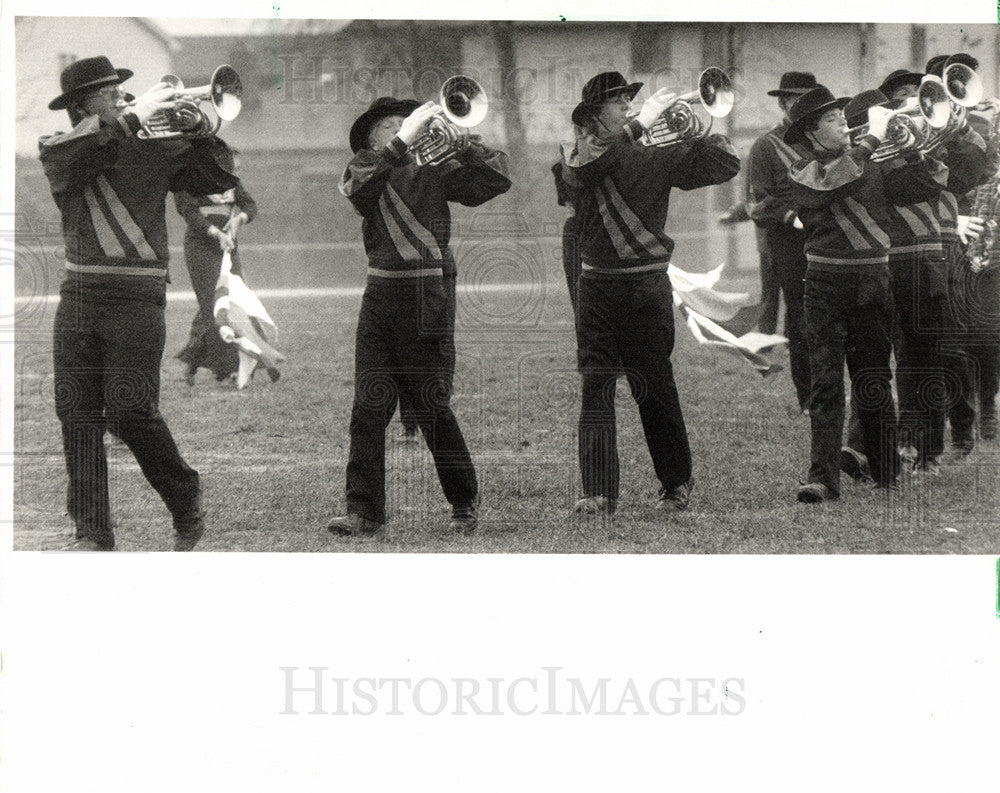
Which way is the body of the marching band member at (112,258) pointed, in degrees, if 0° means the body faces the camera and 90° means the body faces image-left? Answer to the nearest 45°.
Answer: approximately 315°

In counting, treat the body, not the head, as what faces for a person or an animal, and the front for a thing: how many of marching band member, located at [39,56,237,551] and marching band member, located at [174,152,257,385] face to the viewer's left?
0

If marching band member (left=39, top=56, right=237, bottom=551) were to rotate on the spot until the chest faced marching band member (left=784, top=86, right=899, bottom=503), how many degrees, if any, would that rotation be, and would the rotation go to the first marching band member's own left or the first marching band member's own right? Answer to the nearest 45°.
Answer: approximately 45° to the first marching band member's own left

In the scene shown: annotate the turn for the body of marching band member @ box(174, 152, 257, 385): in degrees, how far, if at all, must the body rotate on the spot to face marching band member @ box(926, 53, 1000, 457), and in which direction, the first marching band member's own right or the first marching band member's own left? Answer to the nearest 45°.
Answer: approximately 45° to the first marching band member's own left

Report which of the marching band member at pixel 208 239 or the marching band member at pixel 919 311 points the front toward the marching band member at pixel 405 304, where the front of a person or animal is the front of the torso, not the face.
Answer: the marching band member at pixel 208 239

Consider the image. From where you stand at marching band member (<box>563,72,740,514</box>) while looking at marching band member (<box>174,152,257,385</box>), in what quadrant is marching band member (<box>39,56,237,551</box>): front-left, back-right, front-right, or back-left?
front-left

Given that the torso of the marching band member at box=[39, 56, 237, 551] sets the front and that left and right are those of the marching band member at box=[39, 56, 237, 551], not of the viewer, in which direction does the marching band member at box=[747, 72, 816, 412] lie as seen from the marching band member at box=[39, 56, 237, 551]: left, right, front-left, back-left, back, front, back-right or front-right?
front-left

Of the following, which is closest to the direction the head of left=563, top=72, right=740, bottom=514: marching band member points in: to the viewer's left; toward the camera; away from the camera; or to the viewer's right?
to the viewer's right

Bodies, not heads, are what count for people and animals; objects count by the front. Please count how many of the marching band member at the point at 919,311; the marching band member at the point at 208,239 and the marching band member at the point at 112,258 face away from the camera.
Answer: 0

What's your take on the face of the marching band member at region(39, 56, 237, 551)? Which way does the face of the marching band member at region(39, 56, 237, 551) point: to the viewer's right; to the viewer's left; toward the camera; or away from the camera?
to the viewer's right

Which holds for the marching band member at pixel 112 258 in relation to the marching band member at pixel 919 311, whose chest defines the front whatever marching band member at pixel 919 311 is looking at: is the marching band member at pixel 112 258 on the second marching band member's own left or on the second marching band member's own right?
on the second marching band member's own right

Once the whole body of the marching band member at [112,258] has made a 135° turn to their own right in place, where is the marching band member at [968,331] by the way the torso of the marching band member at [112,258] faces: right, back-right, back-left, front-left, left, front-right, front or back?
back

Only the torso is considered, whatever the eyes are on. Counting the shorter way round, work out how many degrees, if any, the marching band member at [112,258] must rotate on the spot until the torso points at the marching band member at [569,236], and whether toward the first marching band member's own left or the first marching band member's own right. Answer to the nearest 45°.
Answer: approximately 45° to the first marching band member's own left

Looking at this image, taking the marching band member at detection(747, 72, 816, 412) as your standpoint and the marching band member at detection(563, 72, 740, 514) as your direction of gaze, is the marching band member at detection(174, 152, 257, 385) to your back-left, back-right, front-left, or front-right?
front-right

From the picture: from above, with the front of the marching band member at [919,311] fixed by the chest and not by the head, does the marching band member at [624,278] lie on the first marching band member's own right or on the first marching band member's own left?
on the first marching band member's own right

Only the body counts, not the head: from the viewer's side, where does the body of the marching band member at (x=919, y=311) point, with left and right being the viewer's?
facing the viewer and to the right of the viewer
